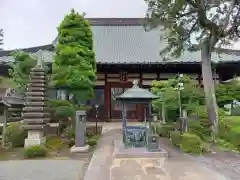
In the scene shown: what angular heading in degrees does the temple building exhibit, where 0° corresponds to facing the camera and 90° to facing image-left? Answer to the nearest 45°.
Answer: approximately 0°

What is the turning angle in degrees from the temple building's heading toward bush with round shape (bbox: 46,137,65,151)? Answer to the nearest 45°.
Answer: approximately 45° to its right

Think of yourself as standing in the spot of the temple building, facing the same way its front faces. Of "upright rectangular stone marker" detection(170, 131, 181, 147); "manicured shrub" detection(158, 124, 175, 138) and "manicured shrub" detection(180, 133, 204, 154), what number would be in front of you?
3

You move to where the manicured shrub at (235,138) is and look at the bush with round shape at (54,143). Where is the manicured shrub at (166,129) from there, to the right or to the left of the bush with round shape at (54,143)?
right

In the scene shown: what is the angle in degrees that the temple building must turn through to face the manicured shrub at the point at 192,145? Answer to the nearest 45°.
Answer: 0° — it already faces it

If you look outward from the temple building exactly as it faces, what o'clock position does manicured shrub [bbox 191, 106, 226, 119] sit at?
The manicured shrub is roughly at 11 o'clock from the temple building.

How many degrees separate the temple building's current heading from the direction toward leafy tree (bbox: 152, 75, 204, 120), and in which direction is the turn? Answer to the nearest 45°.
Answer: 0° — it already faces it

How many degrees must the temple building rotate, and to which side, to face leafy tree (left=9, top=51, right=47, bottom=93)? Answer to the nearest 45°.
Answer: approximately 45° to its right

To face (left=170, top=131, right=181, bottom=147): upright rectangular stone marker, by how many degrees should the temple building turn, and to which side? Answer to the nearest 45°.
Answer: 0° — it already faces it
